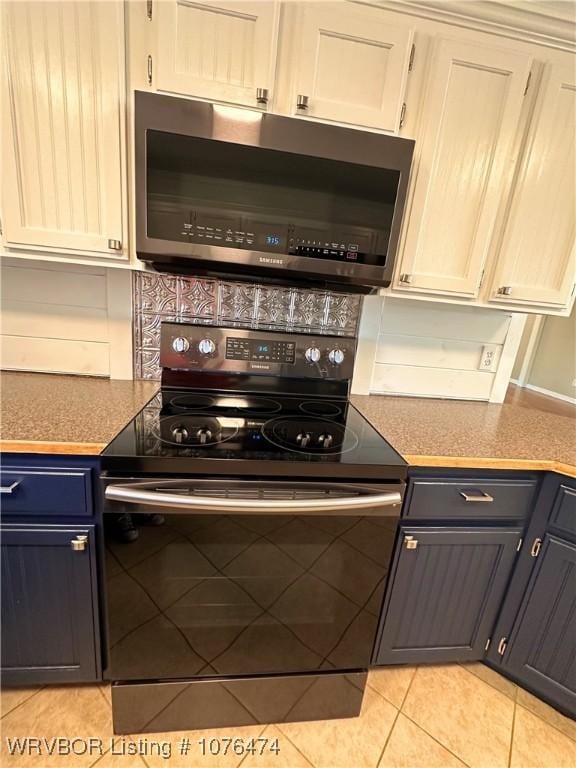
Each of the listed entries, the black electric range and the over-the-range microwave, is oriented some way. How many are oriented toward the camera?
2

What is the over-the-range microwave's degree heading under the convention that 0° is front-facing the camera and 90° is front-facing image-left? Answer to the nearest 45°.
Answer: approximately 0°

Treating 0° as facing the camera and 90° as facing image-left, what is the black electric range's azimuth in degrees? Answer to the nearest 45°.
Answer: approximately 0°
